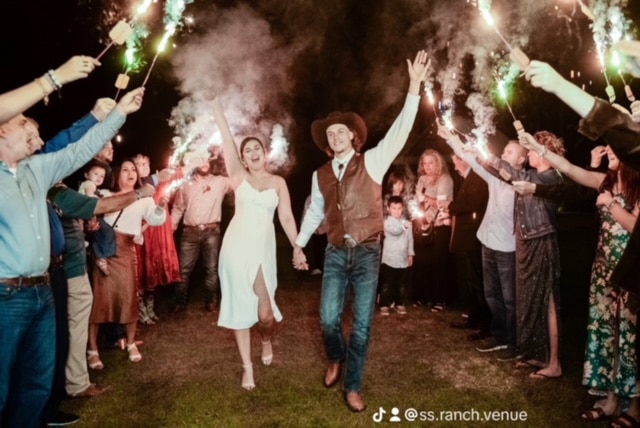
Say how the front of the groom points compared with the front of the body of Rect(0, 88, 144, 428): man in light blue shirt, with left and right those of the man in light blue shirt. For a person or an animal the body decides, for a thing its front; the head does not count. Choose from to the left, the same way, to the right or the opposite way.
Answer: to the right

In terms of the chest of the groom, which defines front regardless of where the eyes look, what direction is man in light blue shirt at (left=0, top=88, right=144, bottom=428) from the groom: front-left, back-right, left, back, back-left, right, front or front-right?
front-right

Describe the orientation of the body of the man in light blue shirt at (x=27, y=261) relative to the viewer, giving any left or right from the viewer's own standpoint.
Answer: facing the viewer and to the right of the viewer

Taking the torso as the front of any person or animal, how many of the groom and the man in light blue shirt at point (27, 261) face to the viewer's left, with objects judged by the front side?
0

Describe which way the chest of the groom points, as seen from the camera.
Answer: toward the camera

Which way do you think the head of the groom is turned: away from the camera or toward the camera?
toward the camera

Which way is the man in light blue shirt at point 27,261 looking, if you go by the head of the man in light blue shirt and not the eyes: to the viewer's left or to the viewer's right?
to the viewer's right

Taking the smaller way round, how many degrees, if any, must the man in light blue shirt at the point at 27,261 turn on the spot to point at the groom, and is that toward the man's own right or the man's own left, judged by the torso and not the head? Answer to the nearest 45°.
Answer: approximately 45° to the man's own left
